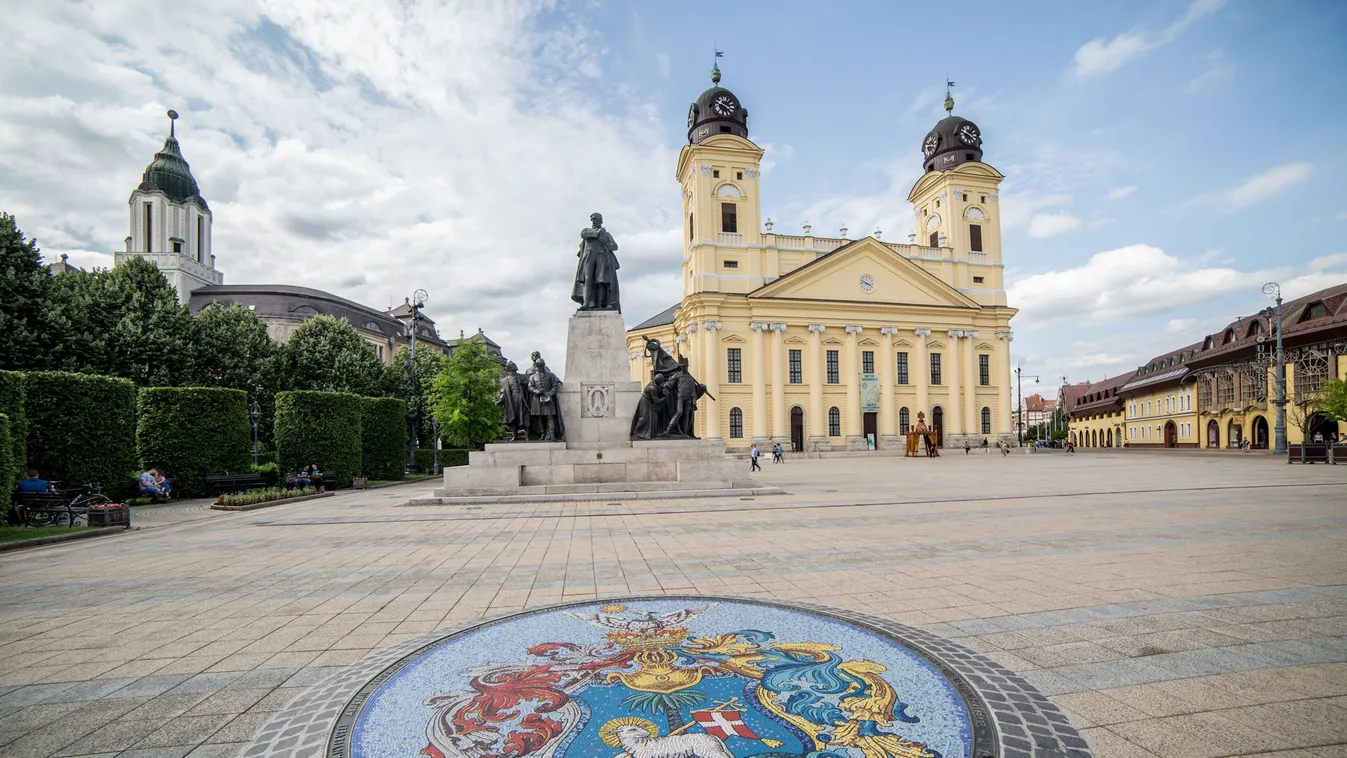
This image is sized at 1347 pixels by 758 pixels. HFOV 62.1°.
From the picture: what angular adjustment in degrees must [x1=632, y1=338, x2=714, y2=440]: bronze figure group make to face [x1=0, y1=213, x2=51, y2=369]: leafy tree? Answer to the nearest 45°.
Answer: approximately 90° to its right

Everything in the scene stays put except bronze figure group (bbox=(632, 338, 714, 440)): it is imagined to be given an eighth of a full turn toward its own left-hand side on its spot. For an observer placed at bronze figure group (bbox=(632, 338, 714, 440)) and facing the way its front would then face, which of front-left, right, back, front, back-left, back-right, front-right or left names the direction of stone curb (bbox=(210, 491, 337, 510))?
back-right

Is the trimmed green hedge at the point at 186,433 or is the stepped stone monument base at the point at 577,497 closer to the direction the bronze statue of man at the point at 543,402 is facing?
the stepped stone monument base

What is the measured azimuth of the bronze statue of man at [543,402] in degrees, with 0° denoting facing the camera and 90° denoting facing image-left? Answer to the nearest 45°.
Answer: approximately 0°

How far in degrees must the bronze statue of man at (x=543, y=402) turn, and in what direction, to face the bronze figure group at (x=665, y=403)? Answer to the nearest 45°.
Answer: approximately 90° to its left

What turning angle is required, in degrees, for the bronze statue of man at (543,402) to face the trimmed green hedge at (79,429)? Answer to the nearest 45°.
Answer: approximately 90° to its right

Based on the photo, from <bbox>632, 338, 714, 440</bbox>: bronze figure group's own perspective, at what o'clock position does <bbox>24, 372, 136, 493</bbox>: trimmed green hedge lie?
The trimmed green hedge is roughly at 3 o'clock from the bronze figure group.

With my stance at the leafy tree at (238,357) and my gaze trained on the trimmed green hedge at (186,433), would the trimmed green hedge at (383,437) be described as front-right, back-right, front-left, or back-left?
front-left

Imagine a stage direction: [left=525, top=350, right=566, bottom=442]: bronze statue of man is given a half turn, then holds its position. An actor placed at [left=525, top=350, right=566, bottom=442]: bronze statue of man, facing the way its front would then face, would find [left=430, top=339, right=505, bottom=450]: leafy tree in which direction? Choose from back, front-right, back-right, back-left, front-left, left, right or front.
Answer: front

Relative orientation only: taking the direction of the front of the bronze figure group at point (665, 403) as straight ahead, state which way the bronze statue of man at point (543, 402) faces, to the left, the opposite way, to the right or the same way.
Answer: the same way
